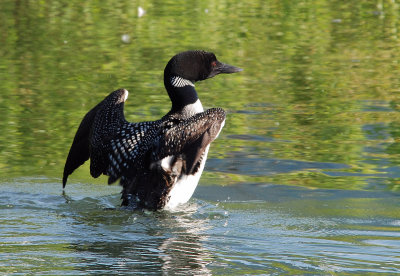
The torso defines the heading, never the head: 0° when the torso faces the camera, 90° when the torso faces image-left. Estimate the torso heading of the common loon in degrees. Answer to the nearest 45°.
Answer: approximately 225°
